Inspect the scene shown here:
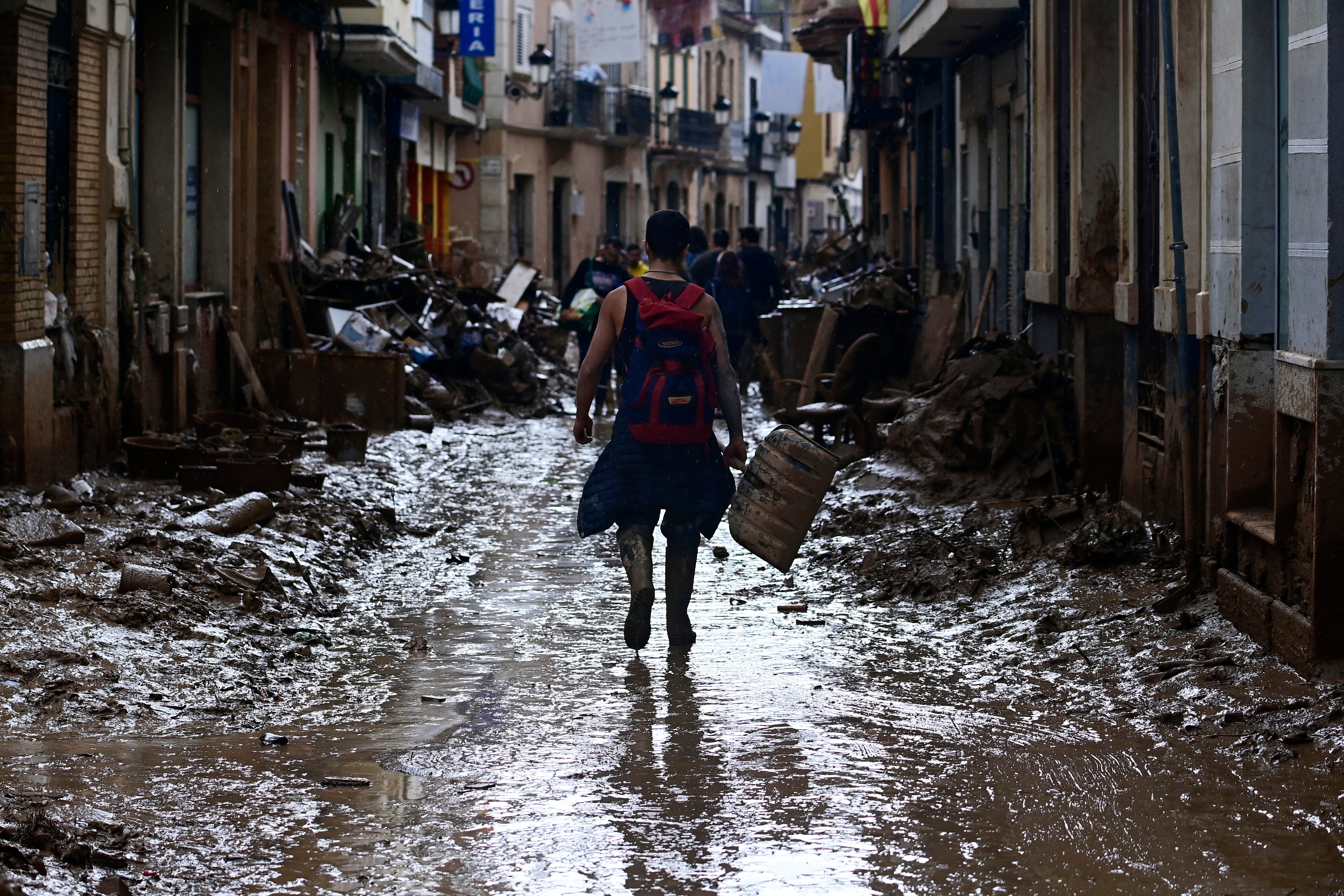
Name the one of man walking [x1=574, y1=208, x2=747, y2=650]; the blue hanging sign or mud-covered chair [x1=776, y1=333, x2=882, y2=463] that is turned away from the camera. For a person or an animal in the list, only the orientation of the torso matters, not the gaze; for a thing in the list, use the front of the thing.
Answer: the man walking

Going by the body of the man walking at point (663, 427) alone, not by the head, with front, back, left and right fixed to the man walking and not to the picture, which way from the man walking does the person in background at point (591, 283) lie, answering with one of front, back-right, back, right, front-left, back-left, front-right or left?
front

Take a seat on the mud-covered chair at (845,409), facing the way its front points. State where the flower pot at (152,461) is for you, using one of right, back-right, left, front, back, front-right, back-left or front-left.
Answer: front-left

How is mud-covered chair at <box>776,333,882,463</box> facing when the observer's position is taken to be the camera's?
facing to the left of the viewer

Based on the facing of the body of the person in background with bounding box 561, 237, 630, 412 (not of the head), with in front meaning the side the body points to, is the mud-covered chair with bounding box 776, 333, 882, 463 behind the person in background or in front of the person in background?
in front

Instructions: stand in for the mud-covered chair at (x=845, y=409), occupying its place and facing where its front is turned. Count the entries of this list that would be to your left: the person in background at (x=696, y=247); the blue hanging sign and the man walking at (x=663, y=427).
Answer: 1

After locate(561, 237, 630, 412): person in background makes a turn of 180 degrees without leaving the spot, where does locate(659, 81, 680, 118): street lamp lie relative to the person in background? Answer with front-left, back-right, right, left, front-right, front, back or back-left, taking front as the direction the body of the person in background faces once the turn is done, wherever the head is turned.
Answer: front-right

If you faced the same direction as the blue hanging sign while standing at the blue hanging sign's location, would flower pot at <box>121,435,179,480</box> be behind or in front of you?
in front

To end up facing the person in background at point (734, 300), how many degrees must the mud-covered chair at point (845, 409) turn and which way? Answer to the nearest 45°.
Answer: approximately 90° to its right

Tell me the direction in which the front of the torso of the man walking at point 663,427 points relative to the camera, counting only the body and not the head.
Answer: away from the camera

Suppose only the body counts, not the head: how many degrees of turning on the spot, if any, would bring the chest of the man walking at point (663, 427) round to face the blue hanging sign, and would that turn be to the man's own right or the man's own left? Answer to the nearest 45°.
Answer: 0° — they already face it

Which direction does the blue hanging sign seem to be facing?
toward the camera

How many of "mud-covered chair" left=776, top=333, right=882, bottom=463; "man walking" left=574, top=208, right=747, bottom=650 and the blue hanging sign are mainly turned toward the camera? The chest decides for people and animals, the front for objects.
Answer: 1
